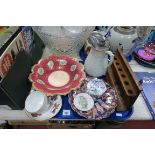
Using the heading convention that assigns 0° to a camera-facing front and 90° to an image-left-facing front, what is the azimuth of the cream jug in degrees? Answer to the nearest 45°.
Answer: approximately 90°
